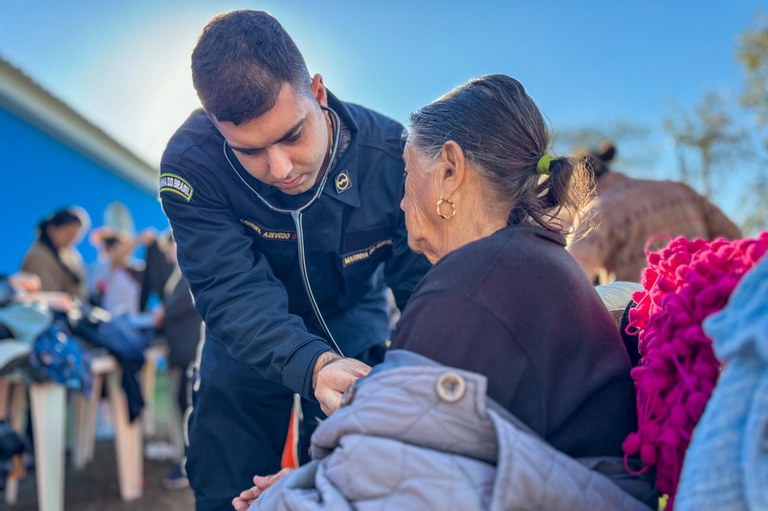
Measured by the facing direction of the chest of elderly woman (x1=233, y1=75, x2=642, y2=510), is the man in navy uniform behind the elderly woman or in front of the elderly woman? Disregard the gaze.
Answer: in front

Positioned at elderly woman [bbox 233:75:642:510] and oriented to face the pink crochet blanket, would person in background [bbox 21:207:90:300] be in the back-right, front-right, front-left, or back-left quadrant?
back-left

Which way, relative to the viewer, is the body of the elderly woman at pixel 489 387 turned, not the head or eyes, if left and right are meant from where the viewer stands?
facing away from the viewer and to the left of the viewer

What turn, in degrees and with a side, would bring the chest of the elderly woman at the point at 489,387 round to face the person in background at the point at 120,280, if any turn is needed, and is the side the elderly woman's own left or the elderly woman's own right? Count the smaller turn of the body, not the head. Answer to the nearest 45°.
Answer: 0° — they already face them

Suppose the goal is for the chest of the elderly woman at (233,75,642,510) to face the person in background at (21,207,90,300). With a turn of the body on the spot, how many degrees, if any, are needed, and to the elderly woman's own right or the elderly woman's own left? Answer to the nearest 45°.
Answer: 0° — they already face them

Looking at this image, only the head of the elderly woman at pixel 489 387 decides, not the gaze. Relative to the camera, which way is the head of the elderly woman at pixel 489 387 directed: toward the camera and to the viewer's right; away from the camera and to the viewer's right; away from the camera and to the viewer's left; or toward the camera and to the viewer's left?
away from the camera and to the viewer's left

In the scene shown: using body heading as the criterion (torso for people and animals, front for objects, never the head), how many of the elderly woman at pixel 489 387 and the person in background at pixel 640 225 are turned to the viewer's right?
0

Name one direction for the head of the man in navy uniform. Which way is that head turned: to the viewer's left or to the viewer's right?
to the viewer's right

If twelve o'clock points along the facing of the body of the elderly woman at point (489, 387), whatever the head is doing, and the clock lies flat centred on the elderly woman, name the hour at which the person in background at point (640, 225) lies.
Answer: The person in background is roughly at 2 o'clock from the elderly woman.
